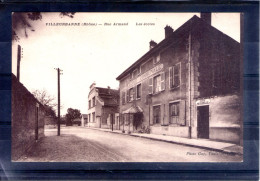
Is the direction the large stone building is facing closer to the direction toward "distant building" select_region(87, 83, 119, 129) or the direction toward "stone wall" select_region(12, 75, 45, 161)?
the stone wall

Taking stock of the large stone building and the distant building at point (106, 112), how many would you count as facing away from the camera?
0

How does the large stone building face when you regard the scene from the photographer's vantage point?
facing the viewer and to the left of the viewer

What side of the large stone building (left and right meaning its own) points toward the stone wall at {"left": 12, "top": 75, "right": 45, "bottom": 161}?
front

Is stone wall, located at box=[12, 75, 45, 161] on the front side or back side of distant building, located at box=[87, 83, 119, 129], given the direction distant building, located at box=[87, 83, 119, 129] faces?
on the front side

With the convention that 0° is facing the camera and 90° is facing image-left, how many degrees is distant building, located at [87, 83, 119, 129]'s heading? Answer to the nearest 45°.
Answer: approximately 45°

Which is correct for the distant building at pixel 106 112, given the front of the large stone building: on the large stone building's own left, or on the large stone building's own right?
on the large stone building's own right
